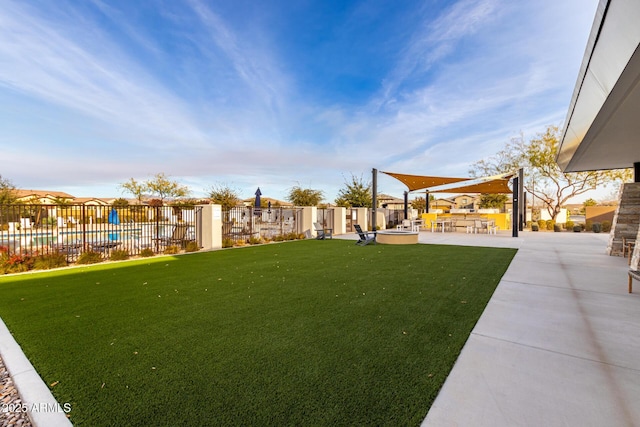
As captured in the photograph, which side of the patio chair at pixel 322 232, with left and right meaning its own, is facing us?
right

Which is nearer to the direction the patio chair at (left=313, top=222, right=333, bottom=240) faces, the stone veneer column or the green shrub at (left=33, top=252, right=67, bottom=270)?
the stone veneer column

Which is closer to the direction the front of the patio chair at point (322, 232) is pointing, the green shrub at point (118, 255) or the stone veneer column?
the stone veneer column

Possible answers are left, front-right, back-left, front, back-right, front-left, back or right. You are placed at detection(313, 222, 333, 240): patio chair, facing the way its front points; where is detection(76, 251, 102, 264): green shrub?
back-right

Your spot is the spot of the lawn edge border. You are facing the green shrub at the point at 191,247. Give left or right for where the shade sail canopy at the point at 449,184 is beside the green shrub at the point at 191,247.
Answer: right

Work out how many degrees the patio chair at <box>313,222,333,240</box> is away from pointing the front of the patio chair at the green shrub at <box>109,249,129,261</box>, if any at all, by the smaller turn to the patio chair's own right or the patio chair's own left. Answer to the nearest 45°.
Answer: approximately 135° to the patio chair's own right

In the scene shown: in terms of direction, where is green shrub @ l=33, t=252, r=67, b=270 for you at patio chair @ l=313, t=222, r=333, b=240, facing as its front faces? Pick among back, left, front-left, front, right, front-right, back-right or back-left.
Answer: back-right

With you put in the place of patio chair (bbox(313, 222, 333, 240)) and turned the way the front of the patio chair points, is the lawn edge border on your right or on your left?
on your right

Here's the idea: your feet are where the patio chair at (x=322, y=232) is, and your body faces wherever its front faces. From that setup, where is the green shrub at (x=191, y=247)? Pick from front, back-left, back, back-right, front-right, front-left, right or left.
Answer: back-right

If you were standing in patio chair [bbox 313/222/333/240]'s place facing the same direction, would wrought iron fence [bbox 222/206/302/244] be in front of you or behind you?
behind
